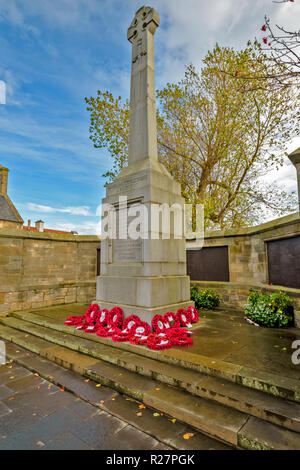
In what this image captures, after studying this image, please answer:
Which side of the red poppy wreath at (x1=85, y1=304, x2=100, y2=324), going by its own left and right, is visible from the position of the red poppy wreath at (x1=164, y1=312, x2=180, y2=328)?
left

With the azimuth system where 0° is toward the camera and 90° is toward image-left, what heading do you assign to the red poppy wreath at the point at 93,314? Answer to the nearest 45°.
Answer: approximately 45°

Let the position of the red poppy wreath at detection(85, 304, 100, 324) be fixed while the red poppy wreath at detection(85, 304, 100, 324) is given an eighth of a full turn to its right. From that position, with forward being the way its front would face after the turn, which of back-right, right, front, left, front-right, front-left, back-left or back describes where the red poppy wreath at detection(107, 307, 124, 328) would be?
back-left

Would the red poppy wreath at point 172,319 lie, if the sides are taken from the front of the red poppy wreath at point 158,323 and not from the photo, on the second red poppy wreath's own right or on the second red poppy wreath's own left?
on the second red poppy wreath's own left

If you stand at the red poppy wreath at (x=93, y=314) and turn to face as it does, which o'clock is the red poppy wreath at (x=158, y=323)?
the red poppy wreath at (x=158, y=323) is roughly at 9 o'clock from the red poppy wreath at (x=93, y=314).

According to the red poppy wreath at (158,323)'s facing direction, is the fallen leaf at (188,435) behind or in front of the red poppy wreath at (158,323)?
in front

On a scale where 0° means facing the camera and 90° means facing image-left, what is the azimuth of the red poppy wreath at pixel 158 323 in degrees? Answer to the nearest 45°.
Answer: approximately 315°

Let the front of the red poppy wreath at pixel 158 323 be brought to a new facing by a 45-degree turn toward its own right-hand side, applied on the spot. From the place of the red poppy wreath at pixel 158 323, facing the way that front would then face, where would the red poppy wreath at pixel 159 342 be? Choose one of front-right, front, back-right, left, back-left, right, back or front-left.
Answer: front

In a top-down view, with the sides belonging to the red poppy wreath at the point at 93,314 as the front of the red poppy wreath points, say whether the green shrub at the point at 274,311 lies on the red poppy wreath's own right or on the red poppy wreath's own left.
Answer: on the red poppy wreath's own left

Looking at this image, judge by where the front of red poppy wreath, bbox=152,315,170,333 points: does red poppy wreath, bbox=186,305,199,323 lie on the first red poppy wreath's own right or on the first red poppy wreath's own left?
on the first red poppy wreath's own left

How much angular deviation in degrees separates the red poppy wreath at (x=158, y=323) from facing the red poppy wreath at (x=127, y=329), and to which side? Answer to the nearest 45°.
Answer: approximately 135° to its right

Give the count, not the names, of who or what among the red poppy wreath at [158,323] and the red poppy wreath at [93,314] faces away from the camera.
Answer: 0

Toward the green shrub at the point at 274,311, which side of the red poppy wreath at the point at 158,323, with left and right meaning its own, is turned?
left
